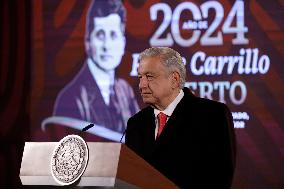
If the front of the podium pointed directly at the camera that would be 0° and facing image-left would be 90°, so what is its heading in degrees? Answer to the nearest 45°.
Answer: approximately 45°

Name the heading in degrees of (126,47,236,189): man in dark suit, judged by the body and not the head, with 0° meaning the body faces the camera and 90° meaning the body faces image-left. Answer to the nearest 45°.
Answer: approximately 45°

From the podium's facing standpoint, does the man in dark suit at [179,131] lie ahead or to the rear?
to the rear
